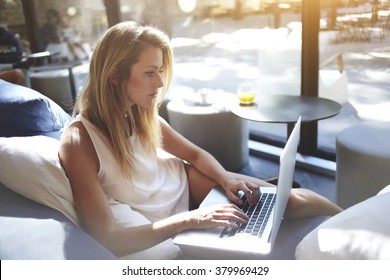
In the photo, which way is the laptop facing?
to the viewer's left

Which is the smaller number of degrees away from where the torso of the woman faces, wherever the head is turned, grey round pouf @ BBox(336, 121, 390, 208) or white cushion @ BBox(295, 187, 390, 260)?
the white cushion

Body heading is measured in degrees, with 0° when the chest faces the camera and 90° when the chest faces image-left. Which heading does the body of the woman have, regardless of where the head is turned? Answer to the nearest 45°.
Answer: approximately 315°

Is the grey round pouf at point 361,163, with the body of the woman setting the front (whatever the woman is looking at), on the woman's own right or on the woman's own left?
on the woman's own left

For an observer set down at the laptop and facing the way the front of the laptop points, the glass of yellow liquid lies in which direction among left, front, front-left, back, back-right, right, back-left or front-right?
right

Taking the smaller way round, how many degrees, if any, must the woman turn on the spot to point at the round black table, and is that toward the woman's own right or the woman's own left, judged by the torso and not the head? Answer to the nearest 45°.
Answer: approximately 90° to the woman's own left

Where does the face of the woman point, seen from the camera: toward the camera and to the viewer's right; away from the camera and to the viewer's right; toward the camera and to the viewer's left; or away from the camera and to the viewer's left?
toward the camera and to the viewer's right

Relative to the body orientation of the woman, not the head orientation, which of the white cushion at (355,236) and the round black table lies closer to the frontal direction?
the white cushion

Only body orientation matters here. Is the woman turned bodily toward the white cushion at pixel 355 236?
yes

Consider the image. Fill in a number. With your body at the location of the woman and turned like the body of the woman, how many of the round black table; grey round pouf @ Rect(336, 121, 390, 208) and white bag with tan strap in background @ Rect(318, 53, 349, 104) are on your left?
3
